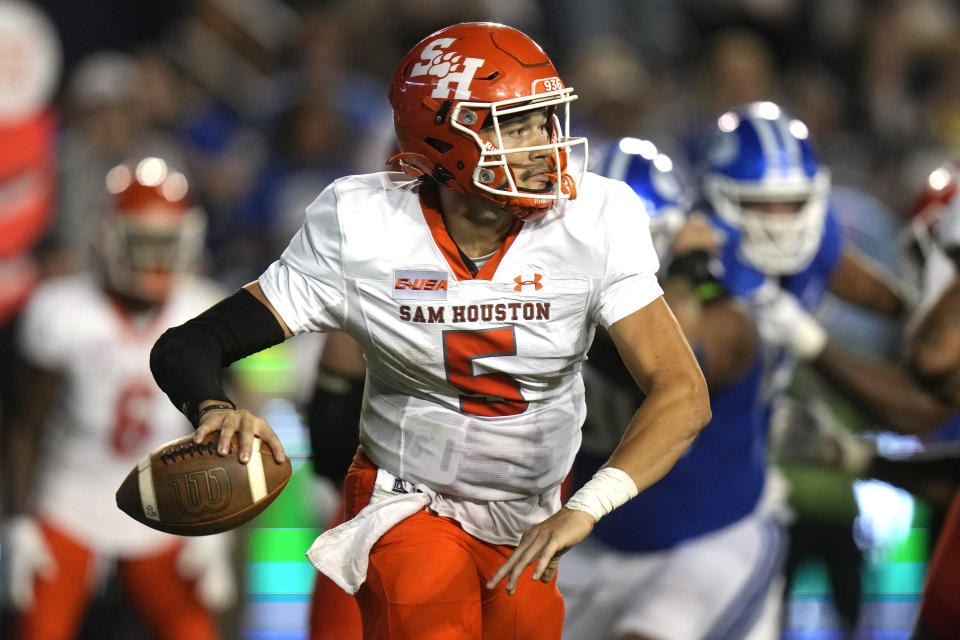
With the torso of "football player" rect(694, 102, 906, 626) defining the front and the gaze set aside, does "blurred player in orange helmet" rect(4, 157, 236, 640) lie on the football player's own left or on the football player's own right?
on the football player's own right

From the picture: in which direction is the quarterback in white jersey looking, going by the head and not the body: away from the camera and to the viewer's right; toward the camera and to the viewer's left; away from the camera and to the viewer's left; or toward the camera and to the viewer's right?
toward the camera and to the viewer's right

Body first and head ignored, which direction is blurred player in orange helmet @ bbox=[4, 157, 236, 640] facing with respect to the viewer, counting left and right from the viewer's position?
facing the viewer

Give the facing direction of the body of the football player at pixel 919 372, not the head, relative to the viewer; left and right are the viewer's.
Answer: facing to the left of the viewer

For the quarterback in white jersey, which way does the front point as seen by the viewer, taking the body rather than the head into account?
toward the camera

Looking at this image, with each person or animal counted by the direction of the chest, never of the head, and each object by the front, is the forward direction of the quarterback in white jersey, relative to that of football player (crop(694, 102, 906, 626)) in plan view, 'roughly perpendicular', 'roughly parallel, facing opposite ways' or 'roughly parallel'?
roughly parallel

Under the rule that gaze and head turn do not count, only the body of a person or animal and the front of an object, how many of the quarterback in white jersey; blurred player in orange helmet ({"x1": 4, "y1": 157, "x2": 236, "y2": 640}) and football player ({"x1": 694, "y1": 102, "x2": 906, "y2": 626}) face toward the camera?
3

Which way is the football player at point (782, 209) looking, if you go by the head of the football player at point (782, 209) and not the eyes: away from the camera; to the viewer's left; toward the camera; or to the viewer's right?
toward the camera

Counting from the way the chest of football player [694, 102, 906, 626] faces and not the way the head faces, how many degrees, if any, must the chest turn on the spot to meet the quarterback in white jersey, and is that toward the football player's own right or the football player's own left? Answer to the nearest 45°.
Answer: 0° — they already face them

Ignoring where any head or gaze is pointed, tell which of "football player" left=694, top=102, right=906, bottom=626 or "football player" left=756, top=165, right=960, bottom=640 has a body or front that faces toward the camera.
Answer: "football player" left=694, top=102, right=906, bottom=626

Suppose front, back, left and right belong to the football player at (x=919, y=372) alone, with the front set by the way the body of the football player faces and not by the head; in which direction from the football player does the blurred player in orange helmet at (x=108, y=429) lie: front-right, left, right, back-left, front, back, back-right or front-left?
front

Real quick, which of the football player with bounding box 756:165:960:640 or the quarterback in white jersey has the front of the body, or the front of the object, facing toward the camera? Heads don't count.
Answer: the quarterback in white jersey

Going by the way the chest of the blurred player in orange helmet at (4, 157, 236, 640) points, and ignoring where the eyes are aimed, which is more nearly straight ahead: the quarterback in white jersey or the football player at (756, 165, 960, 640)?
the quarterback in white jersey
